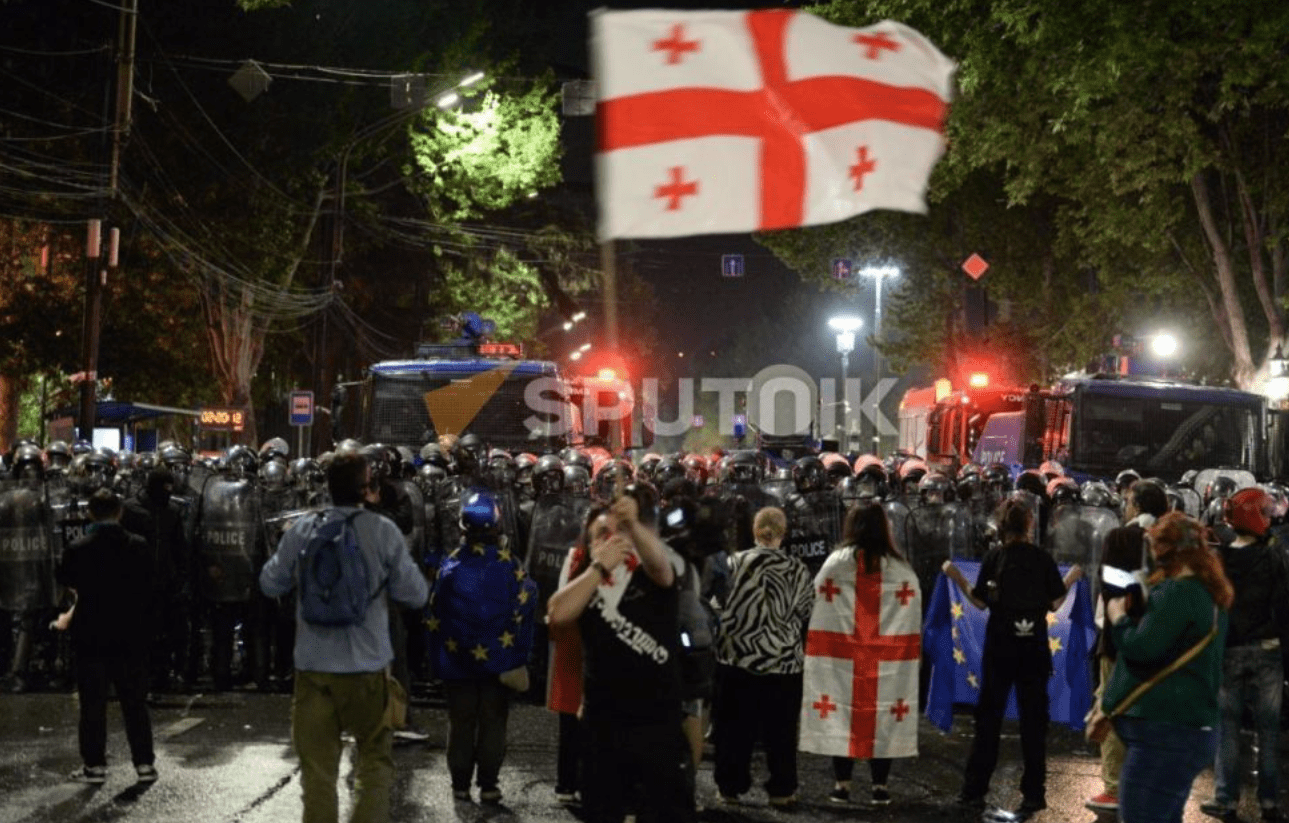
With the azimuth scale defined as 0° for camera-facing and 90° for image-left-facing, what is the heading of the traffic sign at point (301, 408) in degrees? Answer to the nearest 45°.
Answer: approximately 0°

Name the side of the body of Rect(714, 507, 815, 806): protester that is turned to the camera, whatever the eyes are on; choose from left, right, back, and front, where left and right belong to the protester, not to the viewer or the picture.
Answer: back

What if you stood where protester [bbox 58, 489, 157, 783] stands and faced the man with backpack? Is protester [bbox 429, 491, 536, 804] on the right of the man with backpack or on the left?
left

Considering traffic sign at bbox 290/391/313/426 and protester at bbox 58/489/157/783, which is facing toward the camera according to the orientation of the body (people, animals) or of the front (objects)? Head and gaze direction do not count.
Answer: the traffic sign

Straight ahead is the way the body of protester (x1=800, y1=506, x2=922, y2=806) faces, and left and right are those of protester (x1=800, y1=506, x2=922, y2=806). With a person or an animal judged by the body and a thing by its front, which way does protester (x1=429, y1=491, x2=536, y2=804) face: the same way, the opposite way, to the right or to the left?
the same way

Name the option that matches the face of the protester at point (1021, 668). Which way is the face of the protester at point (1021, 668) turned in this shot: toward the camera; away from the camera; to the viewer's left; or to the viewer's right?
away from the camera

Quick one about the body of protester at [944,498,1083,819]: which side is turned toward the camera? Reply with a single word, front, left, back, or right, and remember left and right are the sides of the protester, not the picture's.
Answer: back

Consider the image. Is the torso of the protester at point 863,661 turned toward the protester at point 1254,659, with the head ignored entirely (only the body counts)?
no

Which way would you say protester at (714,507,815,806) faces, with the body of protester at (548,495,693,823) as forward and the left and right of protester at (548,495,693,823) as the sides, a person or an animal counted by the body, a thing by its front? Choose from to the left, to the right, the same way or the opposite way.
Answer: the opposite way

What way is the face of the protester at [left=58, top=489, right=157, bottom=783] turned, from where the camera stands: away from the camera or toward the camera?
away from the camera

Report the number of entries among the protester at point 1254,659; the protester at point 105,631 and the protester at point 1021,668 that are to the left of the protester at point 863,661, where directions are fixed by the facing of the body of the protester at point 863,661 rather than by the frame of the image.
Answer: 1

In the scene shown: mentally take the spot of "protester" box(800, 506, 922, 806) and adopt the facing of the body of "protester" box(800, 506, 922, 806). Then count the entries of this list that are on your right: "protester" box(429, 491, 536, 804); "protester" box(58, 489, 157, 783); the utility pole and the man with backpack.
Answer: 0

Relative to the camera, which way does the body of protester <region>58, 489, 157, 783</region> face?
away from the camera

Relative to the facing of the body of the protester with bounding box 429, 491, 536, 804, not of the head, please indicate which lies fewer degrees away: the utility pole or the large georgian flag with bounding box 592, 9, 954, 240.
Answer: the utility pole

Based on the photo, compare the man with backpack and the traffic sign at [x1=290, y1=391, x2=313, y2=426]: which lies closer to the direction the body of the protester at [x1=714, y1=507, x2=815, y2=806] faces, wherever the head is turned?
the traffic sign

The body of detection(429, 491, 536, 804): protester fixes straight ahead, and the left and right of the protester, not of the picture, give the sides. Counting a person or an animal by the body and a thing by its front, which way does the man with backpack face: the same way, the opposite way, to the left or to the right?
the same way

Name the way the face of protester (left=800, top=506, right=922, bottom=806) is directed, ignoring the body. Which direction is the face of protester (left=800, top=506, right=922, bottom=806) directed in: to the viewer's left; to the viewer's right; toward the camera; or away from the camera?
away from the camera

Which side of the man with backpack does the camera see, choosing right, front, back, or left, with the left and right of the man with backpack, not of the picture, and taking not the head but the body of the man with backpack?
back

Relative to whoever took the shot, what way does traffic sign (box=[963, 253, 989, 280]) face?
facing the viewer

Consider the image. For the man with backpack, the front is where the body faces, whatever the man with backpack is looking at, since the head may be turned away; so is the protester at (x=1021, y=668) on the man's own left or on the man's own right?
on the man's own right

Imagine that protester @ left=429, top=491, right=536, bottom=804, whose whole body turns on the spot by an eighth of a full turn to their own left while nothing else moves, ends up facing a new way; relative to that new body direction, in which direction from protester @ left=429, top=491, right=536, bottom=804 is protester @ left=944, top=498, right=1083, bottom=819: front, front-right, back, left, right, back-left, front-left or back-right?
back-right
